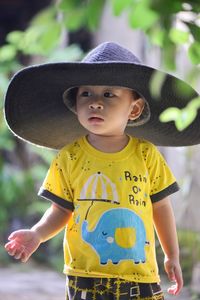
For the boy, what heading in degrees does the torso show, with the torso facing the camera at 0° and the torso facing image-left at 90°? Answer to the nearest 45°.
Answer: approximately 0°

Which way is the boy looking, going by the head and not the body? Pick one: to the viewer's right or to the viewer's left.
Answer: to the viewer's left
